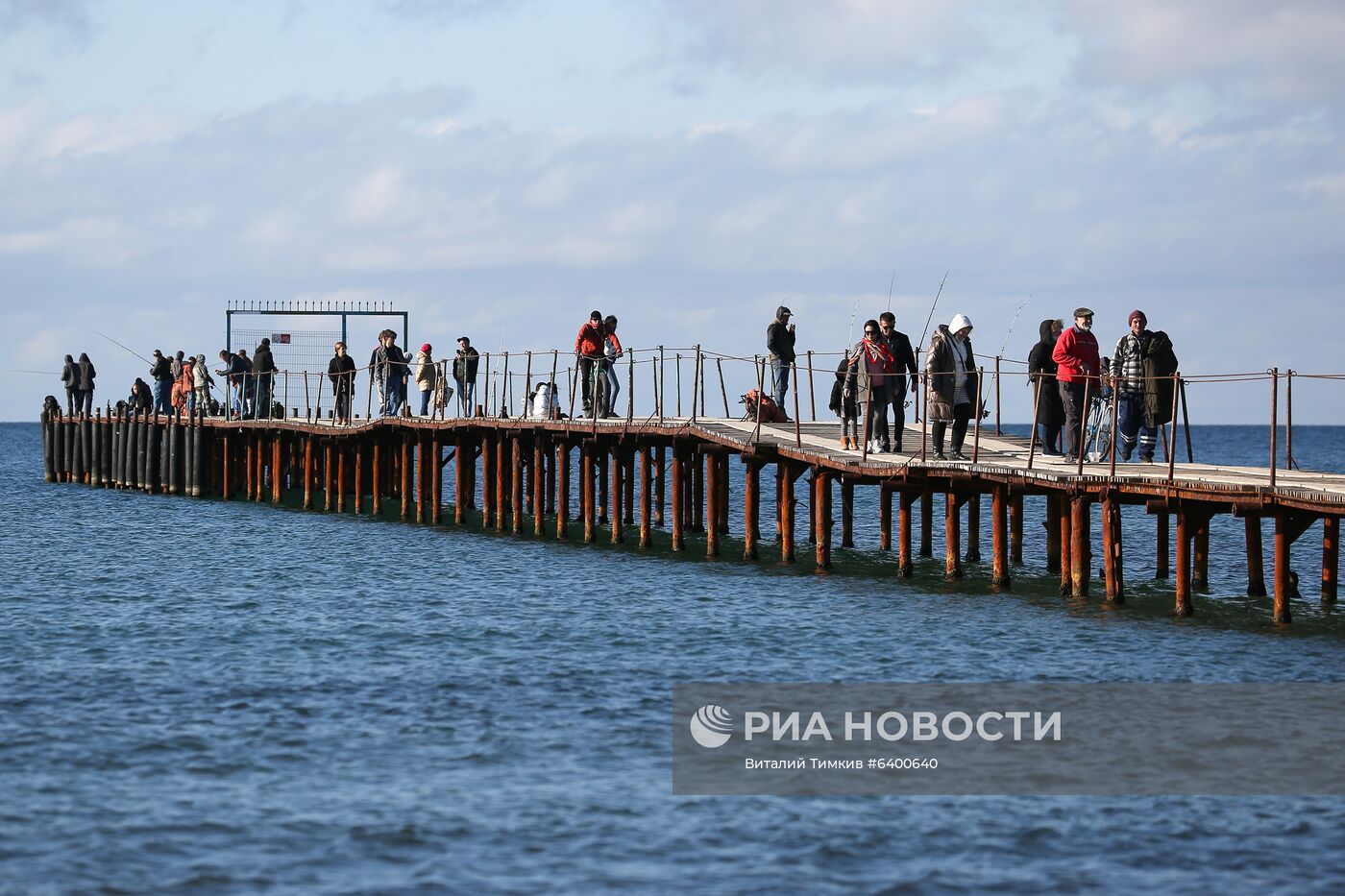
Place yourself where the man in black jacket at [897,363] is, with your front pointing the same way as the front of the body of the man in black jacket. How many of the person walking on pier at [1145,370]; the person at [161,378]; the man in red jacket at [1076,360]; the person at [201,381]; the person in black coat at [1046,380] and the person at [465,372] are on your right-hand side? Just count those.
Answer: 3

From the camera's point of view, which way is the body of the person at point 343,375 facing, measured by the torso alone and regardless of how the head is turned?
toward the camera

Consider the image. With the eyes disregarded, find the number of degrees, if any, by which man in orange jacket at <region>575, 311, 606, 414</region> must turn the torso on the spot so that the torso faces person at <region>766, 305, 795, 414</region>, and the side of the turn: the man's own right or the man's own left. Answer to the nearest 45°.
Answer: approximately 45° to the man's own left

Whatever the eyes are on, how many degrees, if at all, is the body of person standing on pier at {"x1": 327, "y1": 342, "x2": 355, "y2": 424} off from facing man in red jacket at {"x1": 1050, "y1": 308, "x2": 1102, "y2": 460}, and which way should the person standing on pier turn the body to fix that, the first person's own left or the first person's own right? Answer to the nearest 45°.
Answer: approximately 45° to the first person's own left

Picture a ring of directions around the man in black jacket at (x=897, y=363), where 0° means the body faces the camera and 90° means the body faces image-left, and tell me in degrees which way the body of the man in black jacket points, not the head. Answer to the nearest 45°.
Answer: approximately 45°

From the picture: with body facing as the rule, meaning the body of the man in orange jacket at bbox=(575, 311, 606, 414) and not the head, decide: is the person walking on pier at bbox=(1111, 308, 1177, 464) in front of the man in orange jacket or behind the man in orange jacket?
in front

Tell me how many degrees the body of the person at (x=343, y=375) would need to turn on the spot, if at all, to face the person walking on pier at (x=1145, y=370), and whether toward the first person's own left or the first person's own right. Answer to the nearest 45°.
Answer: approximately 45° to the first person's own left

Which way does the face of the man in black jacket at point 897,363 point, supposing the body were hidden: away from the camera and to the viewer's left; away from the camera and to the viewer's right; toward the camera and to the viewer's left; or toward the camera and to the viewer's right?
toward the camera and to the viewer's left

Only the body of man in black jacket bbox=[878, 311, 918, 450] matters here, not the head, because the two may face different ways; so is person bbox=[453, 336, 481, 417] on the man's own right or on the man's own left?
on the man's own right

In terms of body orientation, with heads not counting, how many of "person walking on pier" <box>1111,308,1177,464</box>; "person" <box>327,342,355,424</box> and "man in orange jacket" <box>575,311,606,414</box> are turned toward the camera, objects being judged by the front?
3

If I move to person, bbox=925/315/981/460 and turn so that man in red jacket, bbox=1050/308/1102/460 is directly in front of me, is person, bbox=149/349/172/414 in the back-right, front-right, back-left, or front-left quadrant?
back-left

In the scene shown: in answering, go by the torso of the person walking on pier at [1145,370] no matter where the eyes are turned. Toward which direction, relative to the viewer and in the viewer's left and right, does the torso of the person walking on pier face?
facing the viewer

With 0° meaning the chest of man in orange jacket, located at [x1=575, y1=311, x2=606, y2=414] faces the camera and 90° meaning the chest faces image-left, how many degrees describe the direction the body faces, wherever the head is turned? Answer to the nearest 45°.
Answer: approximately 0°
